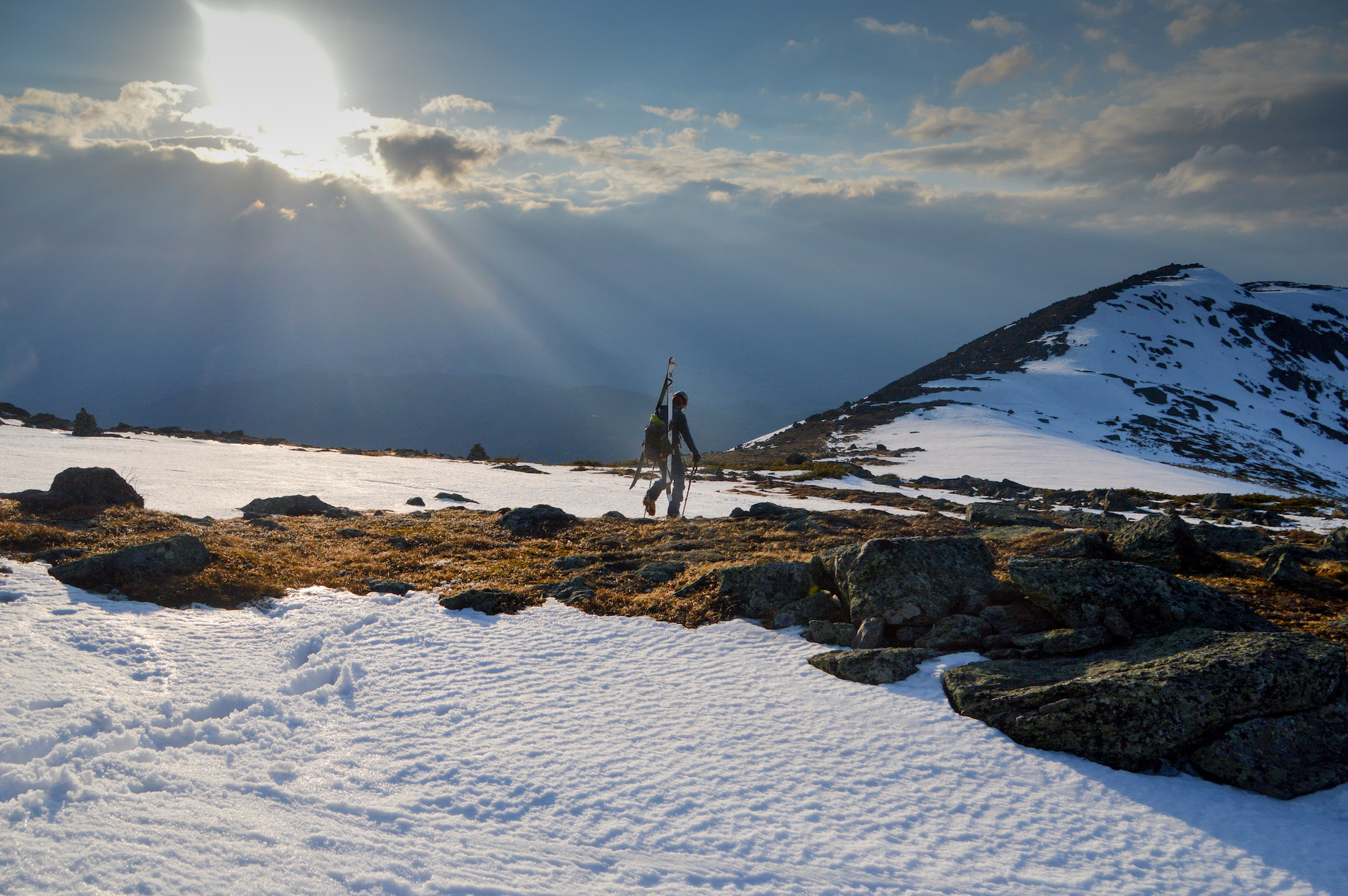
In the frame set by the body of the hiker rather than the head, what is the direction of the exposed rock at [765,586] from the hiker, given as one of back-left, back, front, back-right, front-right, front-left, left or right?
right

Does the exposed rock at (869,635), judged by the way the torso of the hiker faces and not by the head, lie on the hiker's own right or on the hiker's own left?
on the hiker's own right

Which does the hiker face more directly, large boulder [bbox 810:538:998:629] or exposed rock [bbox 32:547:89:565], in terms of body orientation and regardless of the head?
the large boulder

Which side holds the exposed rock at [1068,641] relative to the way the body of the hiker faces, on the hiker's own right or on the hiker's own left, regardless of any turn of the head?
on the hiker's own right

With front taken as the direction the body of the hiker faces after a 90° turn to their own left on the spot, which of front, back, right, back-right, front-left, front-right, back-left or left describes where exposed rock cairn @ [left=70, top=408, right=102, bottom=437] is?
front-left

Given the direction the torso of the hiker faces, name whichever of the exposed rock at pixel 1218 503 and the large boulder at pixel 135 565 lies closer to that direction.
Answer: the exposed rock

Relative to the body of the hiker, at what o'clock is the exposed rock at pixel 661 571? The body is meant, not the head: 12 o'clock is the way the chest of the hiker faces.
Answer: The exposed rock is roughly at 3 o'clock from the hiker.

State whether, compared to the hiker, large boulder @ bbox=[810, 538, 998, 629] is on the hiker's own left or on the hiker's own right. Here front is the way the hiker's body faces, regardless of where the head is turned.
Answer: on the hiker's own right

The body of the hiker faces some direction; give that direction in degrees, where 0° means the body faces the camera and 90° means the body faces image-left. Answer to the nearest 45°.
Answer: approximately 270°
